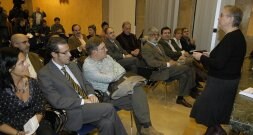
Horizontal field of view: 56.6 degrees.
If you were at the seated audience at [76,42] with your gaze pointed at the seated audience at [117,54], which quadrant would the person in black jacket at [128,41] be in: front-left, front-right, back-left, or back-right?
front-left

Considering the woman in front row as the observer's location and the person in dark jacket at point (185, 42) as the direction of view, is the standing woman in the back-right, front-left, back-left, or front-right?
front-right

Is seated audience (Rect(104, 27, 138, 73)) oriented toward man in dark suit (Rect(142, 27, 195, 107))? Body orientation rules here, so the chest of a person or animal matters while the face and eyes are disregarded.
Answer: yes

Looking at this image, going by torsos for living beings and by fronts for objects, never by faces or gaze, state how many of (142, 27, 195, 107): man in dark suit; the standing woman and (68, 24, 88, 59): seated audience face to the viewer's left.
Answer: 1

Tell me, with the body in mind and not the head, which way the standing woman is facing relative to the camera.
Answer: to the viewer's left

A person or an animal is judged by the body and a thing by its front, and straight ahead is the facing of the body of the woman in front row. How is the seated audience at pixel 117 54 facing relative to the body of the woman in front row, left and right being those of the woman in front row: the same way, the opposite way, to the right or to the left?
the same way

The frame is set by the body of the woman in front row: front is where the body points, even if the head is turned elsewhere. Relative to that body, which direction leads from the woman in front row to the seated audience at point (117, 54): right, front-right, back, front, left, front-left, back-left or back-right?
left

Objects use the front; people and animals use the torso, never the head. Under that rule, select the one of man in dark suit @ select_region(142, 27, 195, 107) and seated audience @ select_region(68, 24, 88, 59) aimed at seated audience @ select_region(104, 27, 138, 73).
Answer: seated audience @ select_region(68, 24, 88, 59)

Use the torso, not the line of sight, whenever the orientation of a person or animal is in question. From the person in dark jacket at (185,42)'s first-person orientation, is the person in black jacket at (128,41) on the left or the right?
on their right

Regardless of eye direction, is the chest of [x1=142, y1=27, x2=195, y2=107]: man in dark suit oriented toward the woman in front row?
no

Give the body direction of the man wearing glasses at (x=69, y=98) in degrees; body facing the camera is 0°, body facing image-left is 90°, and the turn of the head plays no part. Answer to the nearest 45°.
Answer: approximately 315°

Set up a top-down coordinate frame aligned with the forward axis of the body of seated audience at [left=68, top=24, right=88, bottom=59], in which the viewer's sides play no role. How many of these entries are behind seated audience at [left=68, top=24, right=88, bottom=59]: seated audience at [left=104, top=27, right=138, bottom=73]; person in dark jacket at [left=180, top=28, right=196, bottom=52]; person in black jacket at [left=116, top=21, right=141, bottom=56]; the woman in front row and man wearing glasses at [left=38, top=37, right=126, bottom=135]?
0

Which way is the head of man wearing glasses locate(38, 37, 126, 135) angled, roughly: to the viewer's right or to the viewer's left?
to the viewer's right

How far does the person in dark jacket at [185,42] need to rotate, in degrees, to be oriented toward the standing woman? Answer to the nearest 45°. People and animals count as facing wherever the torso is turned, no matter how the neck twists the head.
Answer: approximately 45° to their right

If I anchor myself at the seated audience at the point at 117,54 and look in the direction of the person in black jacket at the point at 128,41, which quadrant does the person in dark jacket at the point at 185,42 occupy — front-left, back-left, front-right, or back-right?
front-right

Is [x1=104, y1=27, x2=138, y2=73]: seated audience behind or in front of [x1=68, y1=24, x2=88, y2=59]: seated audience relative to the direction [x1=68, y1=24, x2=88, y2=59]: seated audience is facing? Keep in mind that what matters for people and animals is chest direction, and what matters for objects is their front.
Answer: in front

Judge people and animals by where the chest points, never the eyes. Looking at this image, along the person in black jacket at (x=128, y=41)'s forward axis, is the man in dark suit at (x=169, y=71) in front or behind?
in front

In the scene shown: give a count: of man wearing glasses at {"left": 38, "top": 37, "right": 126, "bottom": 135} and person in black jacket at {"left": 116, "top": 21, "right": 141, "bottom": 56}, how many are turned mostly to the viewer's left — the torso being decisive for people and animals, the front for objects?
0

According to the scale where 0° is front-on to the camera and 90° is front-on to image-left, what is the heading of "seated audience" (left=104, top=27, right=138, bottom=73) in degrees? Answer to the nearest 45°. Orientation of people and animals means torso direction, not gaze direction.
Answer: approximately 315°

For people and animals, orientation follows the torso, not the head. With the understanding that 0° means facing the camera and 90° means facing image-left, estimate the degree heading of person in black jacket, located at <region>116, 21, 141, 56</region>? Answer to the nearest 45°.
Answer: approximately 315°

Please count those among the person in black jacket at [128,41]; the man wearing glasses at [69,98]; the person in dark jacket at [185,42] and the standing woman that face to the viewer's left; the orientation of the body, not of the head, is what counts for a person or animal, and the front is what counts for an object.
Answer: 1
